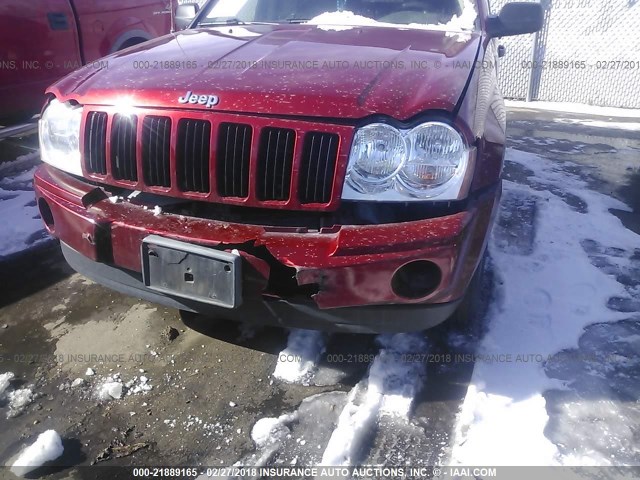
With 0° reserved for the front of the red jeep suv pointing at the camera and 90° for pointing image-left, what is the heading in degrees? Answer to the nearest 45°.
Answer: approximately 45°

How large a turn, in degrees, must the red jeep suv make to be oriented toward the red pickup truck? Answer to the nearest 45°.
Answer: approximately 90° to its right
